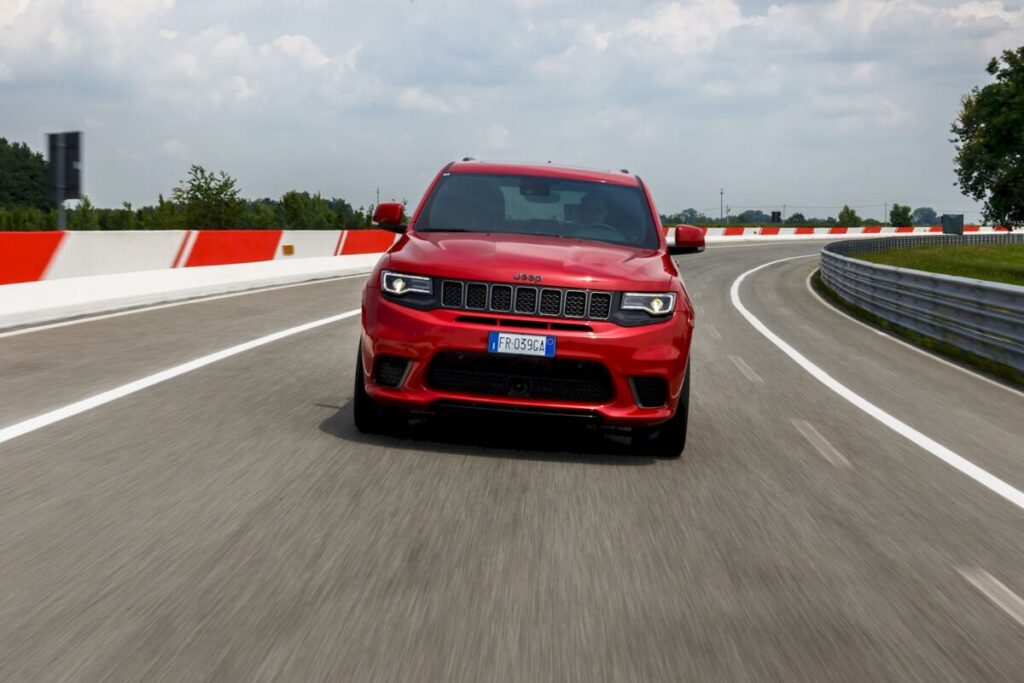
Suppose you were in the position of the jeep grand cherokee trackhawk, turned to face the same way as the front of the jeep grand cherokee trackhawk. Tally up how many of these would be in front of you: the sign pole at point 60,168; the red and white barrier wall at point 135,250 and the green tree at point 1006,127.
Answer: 0

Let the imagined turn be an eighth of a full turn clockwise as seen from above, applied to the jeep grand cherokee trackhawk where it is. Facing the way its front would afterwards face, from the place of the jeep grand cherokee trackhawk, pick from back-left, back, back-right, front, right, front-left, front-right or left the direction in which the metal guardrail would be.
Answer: back

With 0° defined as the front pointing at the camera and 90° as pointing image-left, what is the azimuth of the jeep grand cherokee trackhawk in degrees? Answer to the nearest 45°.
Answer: approximately 0°

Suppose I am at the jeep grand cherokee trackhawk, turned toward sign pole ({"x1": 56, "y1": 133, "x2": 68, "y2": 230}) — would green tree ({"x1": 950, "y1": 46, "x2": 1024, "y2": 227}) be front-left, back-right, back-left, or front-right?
front-right

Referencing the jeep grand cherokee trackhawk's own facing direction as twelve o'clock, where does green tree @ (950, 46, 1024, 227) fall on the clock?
The green tree is roughly at 7 o'clock from the jeep grand cherokee trackhawk.

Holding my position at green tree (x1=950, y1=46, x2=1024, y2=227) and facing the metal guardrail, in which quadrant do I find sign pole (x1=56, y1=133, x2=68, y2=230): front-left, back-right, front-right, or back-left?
front-right

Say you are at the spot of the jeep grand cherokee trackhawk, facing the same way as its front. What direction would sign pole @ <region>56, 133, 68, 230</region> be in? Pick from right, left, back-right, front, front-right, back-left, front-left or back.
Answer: back-right

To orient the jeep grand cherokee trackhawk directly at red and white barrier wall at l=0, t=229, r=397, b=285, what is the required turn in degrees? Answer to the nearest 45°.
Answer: approximately 135° to its right
